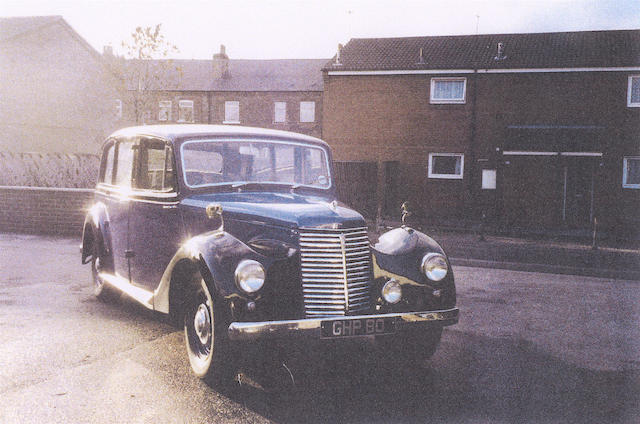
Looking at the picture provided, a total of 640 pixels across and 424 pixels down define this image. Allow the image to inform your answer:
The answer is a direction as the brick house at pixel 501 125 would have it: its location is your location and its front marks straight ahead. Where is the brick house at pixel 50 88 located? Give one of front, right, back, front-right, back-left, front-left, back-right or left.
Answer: right

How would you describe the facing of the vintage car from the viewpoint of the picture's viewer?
facing the viewer and to the right of the viewer

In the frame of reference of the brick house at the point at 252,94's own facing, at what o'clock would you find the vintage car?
The vintage car is roughly at 12 o'clock from the brick house.

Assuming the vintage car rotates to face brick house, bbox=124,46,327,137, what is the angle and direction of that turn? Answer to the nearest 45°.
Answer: approximately 135° to its left

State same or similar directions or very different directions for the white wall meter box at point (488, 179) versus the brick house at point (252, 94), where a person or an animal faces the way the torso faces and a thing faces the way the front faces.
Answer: same or similar directions

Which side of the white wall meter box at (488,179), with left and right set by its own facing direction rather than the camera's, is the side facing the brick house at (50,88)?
right

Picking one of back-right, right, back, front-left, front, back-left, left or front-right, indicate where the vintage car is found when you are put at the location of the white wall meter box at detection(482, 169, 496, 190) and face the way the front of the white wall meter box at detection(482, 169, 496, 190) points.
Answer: front

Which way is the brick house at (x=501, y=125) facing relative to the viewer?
toward the camera

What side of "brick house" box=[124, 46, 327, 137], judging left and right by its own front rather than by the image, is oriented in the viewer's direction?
front

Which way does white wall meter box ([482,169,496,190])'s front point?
toward the camera

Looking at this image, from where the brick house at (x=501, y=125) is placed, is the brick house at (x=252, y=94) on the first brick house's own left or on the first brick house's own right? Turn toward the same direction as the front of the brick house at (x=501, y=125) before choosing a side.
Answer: on the first brick house's own right

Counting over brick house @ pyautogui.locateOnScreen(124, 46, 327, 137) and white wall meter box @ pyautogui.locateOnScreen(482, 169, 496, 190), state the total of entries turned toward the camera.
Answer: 2

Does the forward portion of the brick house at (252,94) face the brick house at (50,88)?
no

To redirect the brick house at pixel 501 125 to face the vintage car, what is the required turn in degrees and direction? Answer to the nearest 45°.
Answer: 0° — it already faces it

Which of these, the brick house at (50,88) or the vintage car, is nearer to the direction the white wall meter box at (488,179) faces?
the vintage car

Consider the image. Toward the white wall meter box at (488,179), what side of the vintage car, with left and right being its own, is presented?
left

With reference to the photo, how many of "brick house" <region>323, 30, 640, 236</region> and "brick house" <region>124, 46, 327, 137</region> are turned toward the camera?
2
